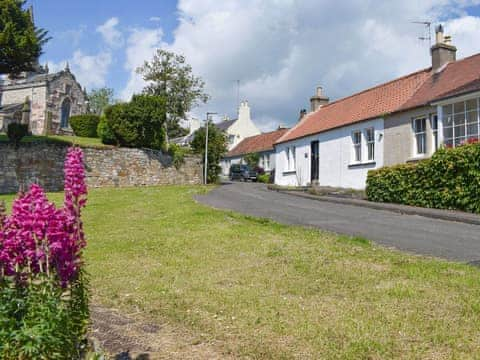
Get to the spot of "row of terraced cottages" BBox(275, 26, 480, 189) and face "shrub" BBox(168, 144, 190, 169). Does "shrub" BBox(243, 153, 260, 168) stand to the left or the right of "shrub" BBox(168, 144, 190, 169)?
right

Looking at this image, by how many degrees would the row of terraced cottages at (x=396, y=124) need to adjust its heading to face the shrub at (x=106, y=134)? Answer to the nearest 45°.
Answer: approximately 45° to its right

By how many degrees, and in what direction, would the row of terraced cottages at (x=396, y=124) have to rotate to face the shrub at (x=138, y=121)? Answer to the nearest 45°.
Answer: approximately 45° to its right

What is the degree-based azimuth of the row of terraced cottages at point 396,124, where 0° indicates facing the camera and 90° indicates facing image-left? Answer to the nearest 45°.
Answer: approximately 45°

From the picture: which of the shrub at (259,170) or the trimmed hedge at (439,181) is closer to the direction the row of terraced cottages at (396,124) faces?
the trimmed hedge

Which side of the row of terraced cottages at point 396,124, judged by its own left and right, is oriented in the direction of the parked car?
right

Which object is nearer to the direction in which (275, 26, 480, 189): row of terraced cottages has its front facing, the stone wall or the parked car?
the stone wall

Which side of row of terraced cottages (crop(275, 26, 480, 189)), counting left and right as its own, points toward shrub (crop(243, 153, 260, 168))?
right

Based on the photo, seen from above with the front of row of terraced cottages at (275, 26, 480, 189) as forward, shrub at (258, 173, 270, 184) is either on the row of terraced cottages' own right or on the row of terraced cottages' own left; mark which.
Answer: on the row of terraced cottages' own right
